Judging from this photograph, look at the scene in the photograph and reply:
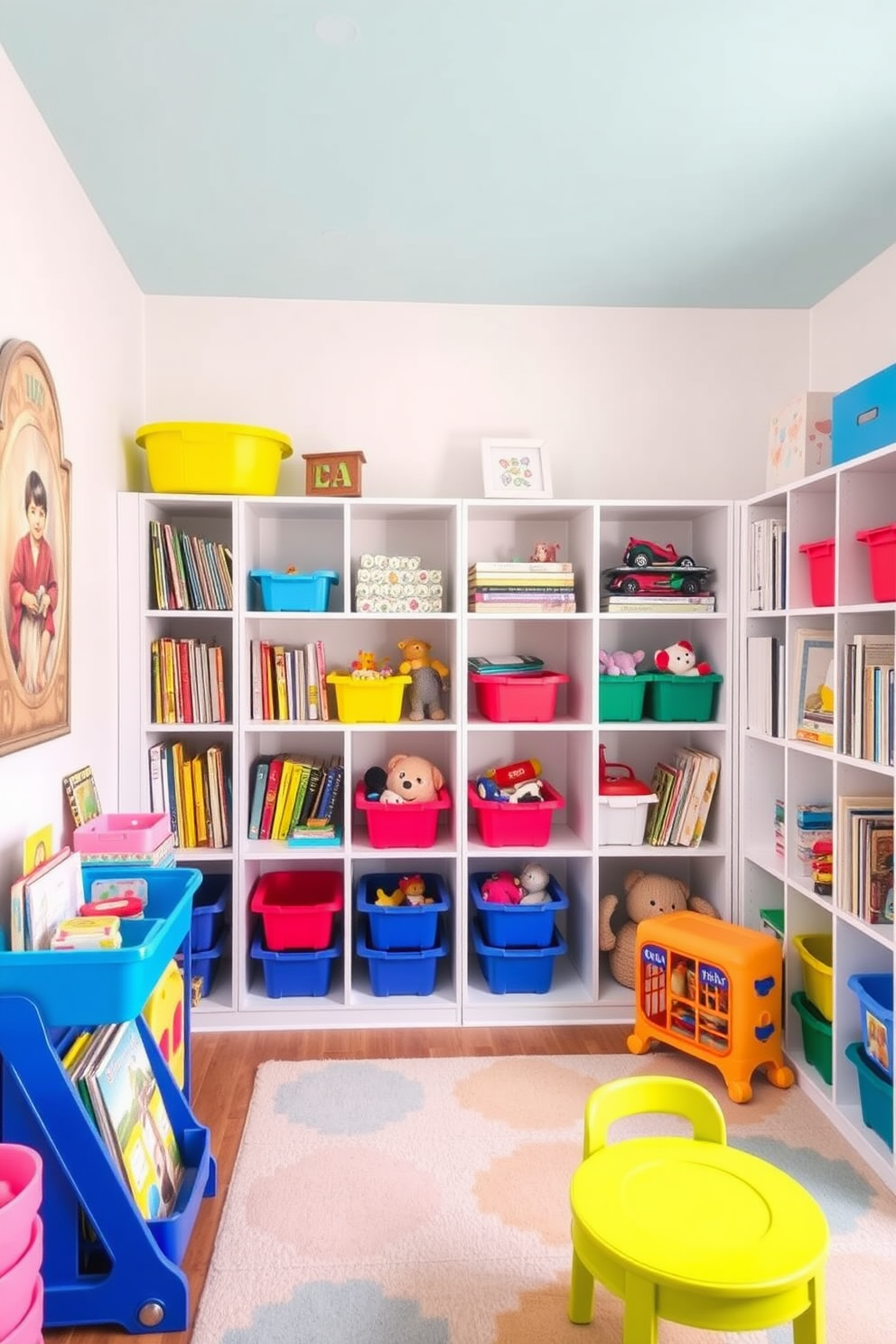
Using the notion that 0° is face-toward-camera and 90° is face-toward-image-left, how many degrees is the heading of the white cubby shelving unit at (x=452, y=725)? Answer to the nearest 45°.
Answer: approximately 0°

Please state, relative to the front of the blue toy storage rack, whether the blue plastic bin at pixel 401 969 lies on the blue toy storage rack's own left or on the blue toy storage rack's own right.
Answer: on the blue toy storage rack's own left

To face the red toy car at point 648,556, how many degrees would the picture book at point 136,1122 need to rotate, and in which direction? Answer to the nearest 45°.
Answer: approximately 90° to its left

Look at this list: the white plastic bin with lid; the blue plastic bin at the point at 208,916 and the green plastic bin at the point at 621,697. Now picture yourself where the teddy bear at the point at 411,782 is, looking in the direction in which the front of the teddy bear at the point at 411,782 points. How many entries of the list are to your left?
2

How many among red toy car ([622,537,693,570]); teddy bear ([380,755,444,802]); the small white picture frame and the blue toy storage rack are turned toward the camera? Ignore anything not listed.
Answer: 2

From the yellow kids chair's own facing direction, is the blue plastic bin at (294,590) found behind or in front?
behind

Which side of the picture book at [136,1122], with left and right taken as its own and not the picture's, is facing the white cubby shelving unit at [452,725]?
left

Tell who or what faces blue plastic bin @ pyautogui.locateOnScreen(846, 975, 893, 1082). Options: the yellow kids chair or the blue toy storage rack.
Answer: the blue toy storage rack

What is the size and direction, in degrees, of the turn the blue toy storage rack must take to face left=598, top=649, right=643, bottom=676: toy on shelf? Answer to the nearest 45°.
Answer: approximately 45° to its left

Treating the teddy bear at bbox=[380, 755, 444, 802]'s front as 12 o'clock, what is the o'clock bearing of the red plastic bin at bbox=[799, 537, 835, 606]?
The red plastic bin is roughly at 10 o'clock from the teddy bear.

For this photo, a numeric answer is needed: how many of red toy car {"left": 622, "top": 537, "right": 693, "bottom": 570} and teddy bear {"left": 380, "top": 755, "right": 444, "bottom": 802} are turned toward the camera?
1
